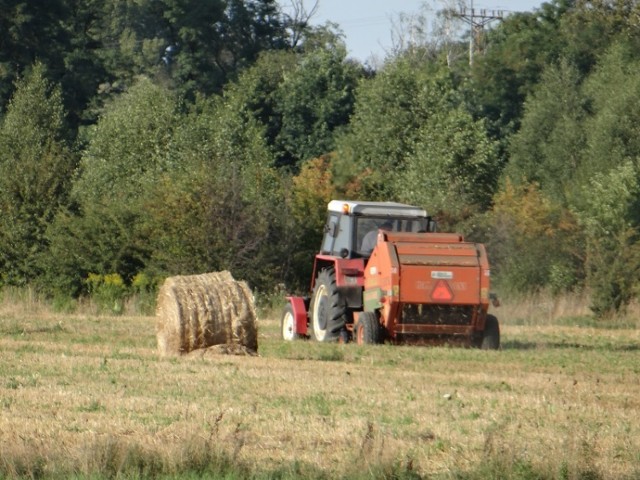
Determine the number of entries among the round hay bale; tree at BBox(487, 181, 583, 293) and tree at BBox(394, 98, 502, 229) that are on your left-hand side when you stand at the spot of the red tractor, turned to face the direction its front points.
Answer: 1

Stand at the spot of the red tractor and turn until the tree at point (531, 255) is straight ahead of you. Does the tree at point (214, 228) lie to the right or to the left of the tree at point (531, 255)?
left

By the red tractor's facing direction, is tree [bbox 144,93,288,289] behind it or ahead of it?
ahead

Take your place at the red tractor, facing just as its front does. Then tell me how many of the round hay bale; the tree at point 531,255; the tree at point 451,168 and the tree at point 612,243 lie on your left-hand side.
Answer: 1

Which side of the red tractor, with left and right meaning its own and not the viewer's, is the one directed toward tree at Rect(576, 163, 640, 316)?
right

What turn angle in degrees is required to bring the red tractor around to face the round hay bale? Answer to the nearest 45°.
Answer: approximately 90° to its left

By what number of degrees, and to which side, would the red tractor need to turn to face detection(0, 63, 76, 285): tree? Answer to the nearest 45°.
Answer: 0° — it already faces it

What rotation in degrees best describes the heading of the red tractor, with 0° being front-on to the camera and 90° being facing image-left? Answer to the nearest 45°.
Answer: approximately 135°

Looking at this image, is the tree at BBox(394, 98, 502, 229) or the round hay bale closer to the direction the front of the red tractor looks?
the tree

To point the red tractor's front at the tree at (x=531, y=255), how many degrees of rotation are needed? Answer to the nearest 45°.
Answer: approximately 45° to its right
